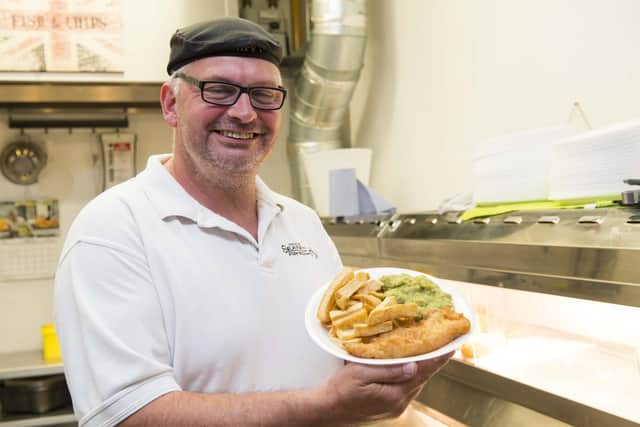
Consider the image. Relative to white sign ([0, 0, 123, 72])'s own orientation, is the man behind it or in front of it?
in front

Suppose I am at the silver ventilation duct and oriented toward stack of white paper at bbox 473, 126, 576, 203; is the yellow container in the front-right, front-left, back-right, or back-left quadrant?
back-right

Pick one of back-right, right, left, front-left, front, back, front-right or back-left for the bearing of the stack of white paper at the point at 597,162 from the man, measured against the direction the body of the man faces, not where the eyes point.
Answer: front-left

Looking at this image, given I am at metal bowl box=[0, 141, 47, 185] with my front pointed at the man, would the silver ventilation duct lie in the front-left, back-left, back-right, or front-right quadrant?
front-left

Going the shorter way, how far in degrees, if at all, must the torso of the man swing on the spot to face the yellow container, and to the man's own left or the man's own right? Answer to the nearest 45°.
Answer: approximately 180°

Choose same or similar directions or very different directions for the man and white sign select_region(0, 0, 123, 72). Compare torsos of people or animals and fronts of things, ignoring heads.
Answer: same or similar directions

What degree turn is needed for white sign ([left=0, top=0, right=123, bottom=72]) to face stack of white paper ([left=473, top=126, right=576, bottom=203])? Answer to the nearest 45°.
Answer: approximately 45° to its left

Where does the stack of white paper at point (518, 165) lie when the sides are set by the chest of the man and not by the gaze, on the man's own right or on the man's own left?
on the man's own left

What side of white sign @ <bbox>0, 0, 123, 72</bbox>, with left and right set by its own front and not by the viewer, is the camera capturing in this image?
front

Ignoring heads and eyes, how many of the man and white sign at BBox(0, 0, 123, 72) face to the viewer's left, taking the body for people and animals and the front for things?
0

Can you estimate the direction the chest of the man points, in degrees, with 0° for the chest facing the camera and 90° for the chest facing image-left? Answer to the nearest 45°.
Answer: approximately 315°

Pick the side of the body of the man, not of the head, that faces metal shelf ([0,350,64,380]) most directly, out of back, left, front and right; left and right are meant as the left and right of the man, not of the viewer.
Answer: back
